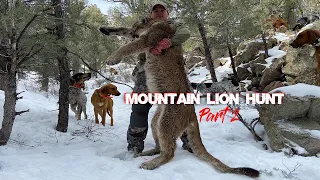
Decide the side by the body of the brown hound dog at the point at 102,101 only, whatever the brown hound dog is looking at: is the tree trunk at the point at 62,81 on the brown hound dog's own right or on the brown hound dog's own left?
on the brown hound dog's own right

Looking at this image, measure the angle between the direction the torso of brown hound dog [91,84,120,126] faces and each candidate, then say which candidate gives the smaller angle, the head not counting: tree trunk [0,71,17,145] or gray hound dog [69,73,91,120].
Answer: the tree trunk
